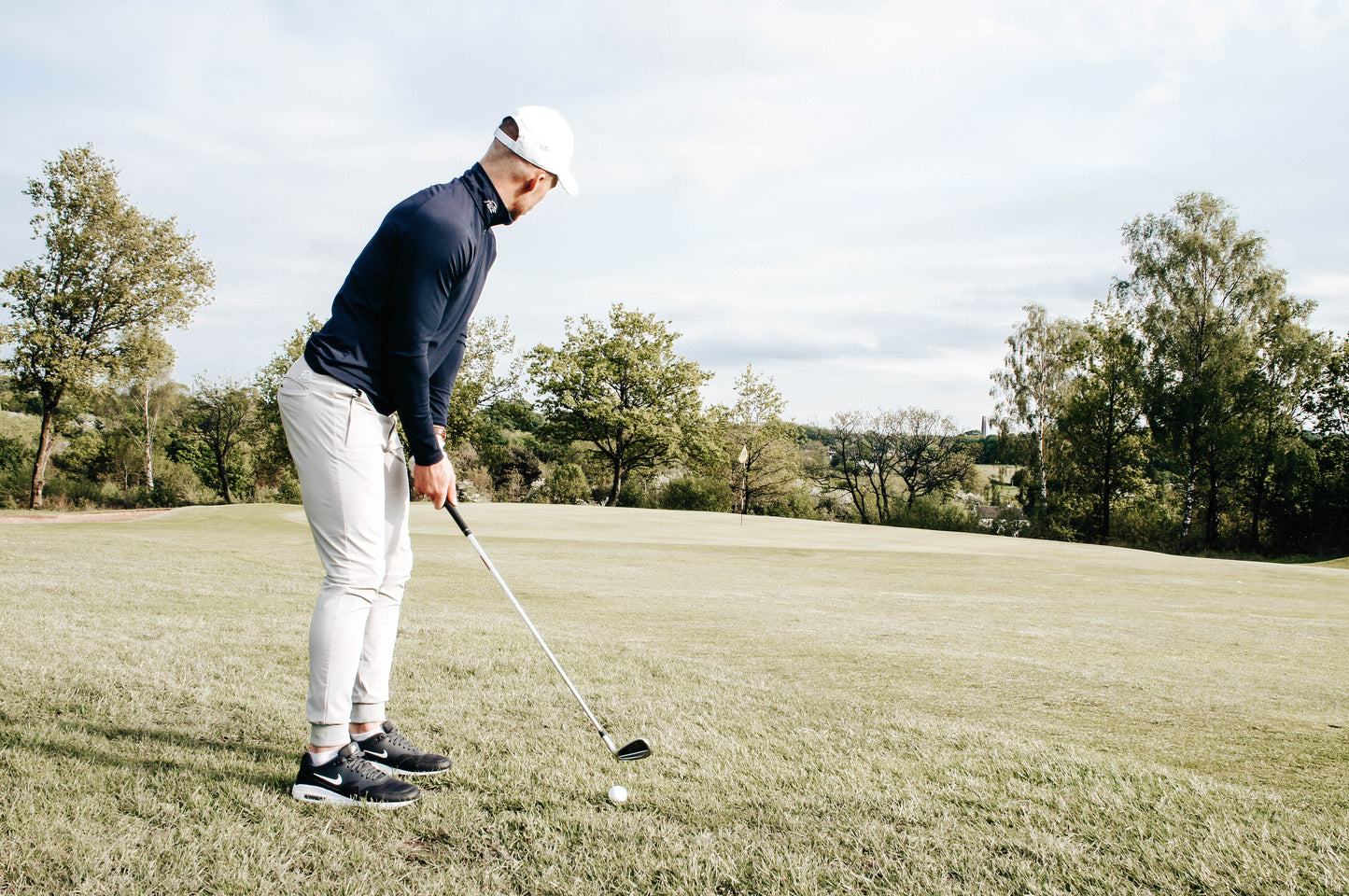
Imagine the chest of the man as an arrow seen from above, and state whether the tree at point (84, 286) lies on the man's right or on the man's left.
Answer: on the man's left

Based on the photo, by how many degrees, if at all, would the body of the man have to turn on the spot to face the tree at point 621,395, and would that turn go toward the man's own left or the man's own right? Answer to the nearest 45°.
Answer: approximately 90° to the man's own left

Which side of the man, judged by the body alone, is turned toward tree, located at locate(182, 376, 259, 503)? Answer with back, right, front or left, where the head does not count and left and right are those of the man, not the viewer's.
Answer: left

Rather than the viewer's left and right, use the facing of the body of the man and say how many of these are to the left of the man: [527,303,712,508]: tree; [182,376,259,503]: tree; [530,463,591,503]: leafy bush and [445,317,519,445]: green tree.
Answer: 4

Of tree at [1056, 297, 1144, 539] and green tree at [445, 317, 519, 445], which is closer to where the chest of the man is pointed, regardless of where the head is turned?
the tree

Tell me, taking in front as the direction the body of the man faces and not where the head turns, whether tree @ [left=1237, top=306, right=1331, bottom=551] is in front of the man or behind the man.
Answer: in front

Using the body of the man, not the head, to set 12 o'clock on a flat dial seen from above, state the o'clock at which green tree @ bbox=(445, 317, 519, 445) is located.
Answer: The green tree is roughly at 9 o'clock from the man.

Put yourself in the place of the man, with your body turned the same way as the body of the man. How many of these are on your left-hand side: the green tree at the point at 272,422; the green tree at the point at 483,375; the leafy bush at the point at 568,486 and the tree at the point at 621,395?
4

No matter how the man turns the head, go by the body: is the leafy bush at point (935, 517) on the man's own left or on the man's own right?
on the man's own left

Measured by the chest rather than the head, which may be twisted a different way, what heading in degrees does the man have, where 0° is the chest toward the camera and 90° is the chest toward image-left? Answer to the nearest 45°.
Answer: approximately 270°

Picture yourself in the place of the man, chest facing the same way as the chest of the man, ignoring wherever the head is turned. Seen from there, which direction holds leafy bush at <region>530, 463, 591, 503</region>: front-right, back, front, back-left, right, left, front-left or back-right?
left
